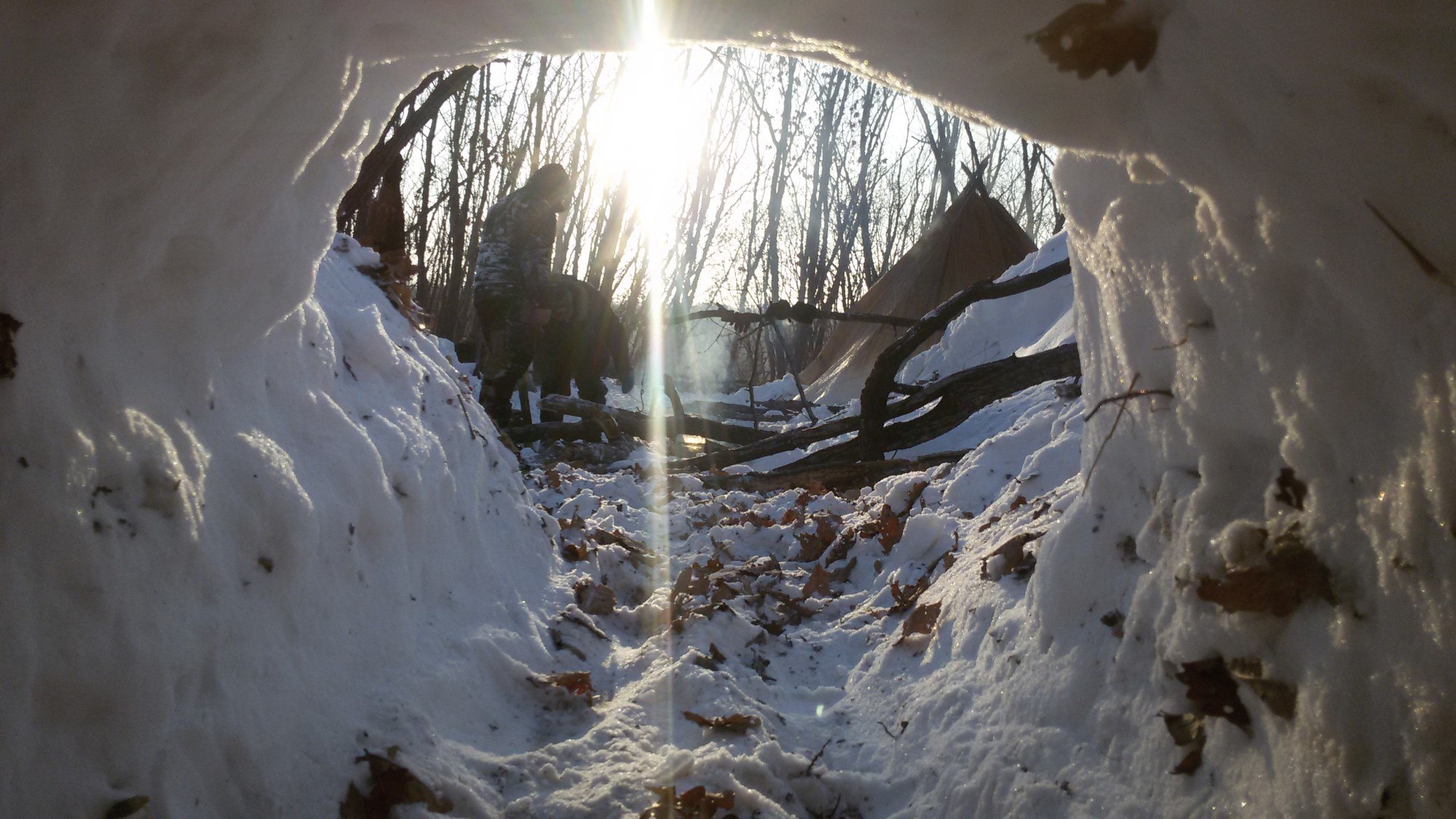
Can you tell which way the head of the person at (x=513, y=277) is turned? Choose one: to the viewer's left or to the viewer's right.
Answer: to the viewer's right

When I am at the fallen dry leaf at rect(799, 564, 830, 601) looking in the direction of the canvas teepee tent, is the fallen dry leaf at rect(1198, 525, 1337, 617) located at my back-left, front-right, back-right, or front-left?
back-right

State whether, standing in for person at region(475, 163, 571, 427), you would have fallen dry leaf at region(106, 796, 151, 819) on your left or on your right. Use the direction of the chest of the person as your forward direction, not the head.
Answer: on your right

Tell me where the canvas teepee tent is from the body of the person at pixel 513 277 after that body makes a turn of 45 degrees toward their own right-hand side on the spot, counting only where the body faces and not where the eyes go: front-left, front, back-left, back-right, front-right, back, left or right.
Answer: left

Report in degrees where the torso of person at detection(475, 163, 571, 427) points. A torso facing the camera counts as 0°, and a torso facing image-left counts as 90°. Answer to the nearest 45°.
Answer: approximately 270°

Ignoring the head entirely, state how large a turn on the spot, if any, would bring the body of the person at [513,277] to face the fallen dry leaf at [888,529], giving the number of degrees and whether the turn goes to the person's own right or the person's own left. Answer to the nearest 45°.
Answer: approximately 90° to the person's own right

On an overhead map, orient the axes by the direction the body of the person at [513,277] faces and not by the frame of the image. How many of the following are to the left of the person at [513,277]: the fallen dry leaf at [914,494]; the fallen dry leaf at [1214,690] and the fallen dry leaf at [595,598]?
0

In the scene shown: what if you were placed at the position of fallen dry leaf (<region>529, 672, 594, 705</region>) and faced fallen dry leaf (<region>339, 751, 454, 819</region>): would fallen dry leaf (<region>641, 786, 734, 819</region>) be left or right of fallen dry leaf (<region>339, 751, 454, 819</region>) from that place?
left

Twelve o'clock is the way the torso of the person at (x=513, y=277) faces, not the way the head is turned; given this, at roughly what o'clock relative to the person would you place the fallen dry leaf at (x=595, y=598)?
The fallen dry leaf is roughly at 3 o'clock from the person.

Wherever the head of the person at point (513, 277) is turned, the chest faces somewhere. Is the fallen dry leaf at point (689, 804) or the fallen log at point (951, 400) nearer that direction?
the fallen log

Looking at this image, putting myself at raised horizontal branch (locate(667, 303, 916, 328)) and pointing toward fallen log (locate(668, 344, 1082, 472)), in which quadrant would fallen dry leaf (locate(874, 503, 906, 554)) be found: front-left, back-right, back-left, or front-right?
front-right

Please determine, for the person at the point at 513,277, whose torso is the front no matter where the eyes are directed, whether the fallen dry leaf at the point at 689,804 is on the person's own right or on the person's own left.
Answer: on the person's own right

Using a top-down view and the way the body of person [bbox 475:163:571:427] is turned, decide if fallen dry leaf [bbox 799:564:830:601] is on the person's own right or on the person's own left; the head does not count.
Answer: on the person's own right

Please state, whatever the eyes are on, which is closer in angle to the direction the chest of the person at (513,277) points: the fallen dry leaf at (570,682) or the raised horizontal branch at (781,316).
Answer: the raised horizontal branch

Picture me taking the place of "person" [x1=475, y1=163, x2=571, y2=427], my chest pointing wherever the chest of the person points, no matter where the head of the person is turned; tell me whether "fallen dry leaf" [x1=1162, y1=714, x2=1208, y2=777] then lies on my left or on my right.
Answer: on my right

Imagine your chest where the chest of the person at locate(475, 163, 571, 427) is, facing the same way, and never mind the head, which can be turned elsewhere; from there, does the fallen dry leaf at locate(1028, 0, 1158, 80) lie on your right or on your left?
on your right
